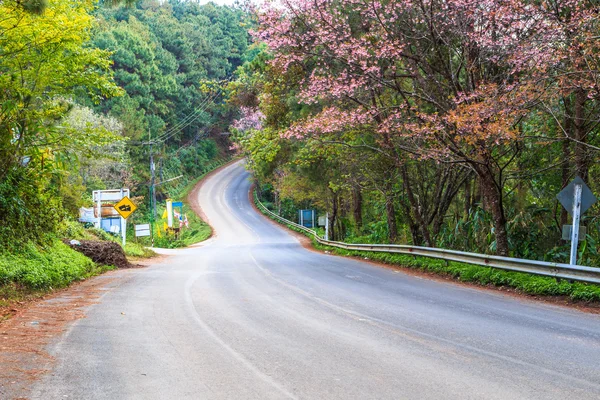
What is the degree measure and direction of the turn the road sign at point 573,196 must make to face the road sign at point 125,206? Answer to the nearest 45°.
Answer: approximately 90° to its left

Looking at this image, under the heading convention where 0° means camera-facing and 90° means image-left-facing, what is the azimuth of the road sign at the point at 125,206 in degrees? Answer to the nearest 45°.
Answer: approximately 0°

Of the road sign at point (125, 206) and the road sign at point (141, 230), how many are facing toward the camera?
2

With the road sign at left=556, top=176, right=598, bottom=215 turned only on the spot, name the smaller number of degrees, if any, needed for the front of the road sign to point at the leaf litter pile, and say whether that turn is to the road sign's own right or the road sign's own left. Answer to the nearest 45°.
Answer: approximately 90° to the road sign's own left

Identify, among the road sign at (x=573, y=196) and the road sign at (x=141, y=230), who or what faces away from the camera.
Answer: the road sign at (x=573, y=196)

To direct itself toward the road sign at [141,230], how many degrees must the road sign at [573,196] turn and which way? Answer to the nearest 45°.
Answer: approximately 45° to its left

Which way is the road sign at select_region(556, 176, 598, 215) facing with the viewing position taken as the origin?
facing away from the viewer

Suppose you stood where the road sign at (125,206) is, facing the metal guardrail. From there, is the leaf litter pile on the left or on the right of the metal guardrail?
right

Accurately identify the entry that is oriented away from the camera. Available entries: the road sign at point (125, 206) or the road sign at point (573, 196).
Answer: the road sign at point (573, 196)

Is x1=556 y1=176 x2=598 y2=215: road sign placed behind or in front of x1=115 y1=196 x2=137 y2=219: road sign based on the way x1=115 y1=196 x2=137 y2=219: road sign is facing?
in front
